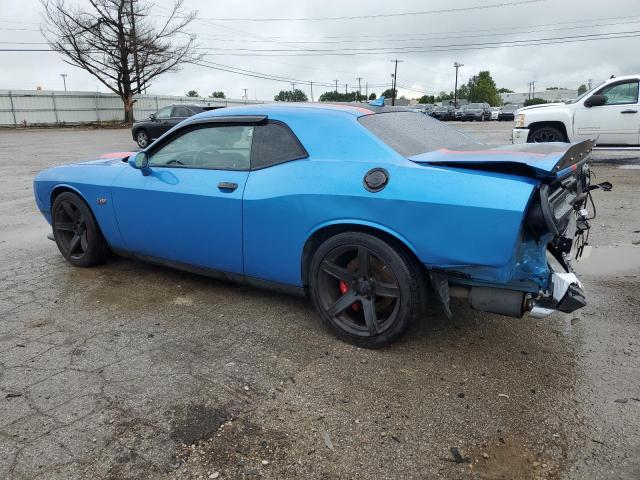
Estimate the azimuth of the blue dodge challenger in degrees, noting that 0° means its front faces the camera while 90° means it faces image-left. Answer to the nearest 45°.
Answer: approximately 135°

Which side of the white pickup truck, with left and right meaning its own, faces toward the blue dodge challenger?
left

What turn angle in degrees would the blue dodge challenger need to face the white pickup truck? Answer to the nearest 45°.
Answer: approximately 90° to its right

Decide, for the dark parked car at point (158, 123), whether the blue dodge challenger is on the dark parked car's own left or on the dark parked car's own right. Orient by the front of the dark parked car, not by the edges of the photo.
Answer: on the dark parked car's own left

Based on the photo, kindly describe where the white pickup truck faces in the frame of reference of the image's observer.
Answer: facing to the left of the viewer

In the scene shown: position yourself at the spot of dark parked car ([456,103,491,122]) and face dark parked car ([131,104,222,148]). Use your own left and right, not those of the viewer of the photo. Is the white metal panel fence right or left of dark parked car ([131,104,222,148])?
right

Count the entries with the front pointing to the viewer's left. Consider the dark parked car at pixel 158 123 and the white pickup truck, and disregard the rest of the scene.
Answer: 2

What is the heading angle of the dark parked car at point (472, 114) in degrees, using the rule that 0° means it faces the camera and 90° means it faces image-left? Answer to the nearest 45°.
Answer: approximately 45°

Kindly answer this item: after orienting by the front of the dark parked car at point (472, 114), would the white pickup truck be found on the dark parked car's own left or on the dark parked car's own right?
on the dark parked car's own left

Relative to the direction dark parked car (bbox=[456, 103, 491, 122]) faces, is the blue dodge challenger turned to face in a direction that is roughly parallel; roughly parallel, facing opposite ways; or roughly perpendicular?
roughly perpendicular

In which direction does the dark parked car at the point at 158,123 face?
to the viewer's left
